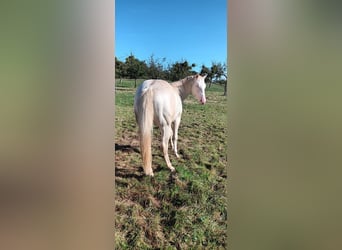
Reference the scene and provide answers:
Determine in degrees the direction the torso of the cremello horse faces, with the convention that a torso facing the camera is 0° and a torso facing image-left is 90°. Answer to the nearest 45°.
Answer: approximately 225°

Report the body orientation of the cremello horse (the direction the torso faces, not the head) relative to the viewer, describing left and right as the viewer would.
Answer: facing away from the viewer and to the right of the viewer
